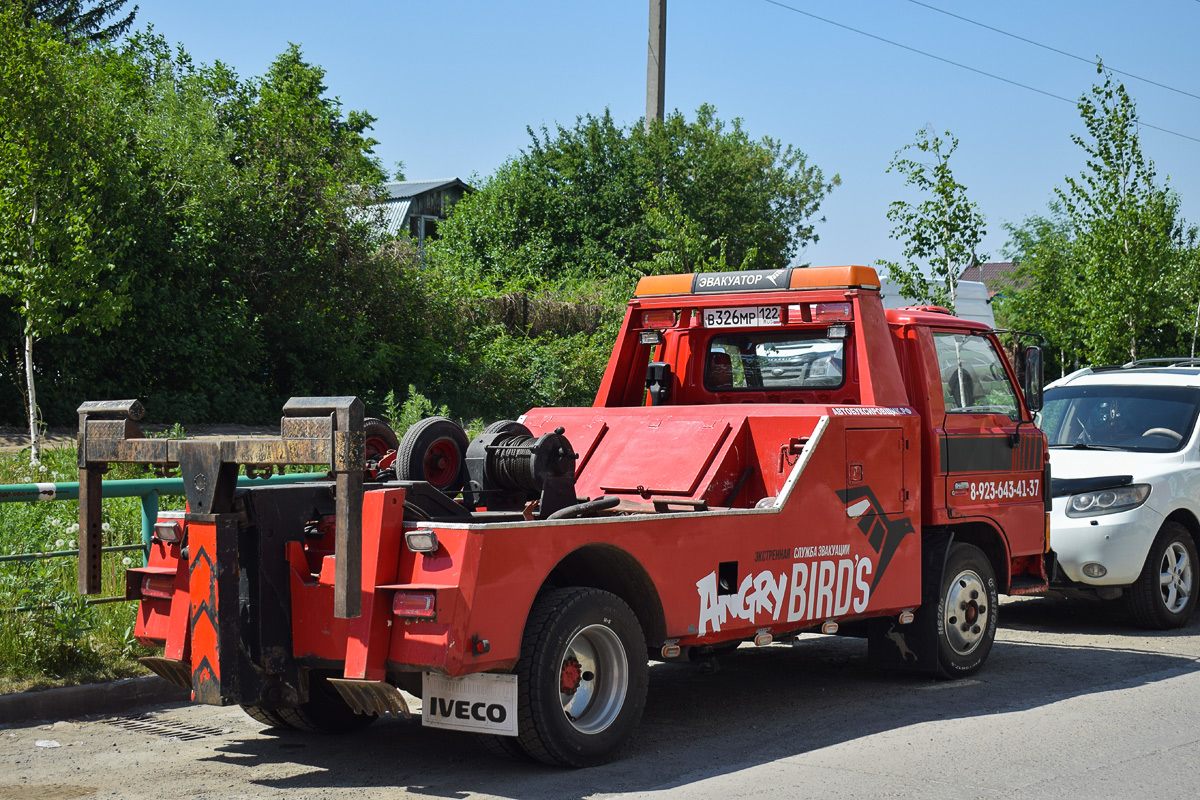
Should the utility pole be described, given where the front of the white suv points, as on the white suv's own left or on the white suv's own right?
on the white suv's own right

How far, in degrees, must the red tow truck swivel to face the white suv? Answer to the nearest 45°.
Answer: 0° — it already faces it

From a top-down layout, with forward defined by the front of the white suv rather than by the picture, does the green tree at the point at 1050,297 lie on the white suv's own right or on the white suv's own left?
on the white suv's own right

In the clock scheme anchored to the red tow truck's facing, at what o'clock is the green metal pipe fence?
The green metal pipe fence is roughly at 8 o'clock from the red tow truck.

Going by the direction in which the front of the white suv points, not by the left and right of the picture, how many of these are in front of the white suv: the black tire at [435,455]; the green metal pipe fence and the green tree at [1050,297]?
2

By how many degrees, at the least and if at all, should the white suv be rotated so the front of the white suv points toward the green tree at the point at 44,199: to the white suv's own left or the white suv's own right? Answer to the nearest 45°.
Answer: approximately 45° to the white suv's own right

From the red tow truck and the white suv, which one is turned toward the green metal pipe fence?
the white suv

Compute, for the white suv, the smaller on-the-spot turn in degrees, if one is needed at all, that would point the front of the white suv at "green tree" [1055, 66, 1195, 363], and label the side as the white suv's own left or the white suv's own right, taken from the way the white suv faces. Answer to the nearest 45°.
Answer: approximately 135° to the white suv's own right

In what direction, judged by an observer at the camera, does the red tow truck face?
facing away from the viewer and to the right of the viewer

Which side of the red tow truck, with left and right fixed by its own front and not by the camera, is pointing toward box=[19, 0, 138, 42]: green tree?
left

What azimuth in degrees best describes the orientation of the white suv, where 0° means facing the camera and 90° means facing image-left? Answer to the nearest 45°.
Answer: approximately 45°

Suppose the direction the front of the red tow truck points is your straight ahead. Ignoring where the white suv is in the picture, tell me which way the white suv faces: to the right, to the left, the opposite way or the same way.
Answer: the opposite way

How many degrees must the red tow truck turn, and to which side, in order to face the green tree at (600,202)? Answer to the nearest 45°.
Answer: approximately 45° to its left
